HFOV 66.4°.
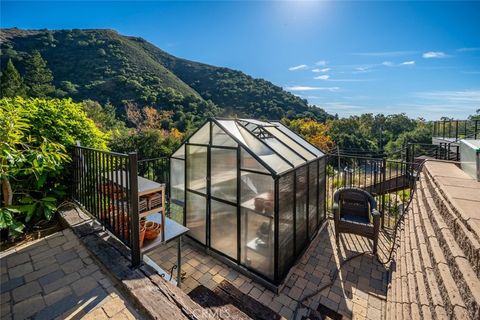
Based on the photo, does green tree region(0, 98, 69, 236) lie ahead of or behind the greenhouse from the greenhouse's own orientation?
ahead

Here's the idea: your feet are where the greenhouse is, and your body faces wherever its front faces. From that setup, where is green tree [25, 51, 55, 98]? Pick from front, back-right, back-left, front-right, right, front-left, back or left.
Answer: right

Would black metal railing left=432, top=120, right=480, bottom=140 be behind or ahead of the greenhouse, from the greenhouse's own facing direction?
behind

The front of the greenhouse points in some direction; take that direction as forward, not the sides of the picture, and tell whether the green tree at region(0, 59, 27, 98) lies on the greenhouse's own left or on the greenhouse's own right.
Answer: on the greenhouse's own right

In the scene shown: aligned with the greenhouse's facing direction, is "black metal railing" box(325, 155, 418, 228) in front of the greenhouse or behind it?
behind

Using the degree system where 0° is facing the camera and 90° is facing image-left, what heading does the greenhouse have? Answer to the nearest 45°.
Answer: approximately 45°

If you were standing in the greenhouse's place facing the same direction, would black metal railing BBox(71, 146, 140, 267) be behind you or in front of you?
in front
